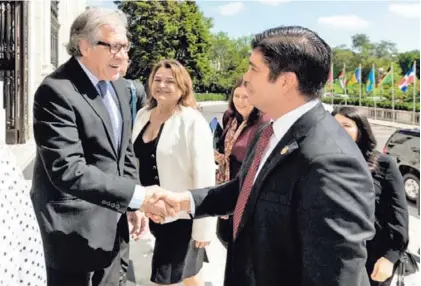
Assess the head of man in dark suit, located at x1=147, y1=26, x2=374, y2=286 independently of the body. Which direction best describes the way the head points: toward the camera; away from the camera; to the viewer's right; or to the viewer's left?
to the viewer's left

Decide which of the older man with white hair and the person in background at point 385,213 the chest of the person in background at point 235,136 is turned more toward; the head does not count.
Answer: the older man with white hair

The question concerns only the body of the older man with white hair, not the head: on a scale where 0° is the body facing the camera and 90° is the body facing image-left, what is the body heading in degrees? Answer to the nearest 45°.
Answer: approximately 315°

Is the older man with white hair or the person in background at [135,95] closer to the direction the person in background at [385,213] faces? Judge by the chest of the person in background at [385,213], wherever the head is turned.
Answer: the older man with white hair

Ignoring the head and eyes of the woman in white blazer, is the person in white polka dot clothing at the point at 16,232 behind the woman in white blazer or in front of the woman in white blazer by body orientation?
in front

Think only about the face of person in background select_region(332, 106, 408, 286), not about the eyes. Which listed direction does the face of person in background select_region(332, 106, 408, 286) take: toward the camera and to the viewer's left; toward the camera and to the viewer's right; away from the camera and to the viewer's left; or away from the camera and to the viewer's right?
toward the camera and to the viewer's left

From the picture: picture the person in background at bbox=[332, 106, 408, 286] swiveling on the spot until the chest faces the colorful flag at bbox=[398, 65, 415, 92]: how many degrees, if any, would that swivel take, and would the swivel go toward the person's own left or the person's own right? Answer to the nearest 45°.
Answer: approximately 135° to the person's own right

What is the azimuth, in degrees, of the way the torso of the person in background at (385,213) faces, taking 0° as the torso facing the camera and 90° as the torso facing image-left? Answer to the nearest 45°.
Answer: approximately 45°

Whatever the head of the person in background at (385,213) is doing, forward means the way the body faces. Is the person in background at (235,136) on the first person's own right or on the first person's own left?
on the first person's own right

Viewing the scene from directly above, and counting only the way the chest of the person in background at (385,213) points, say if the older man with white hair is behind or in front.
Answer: in front
